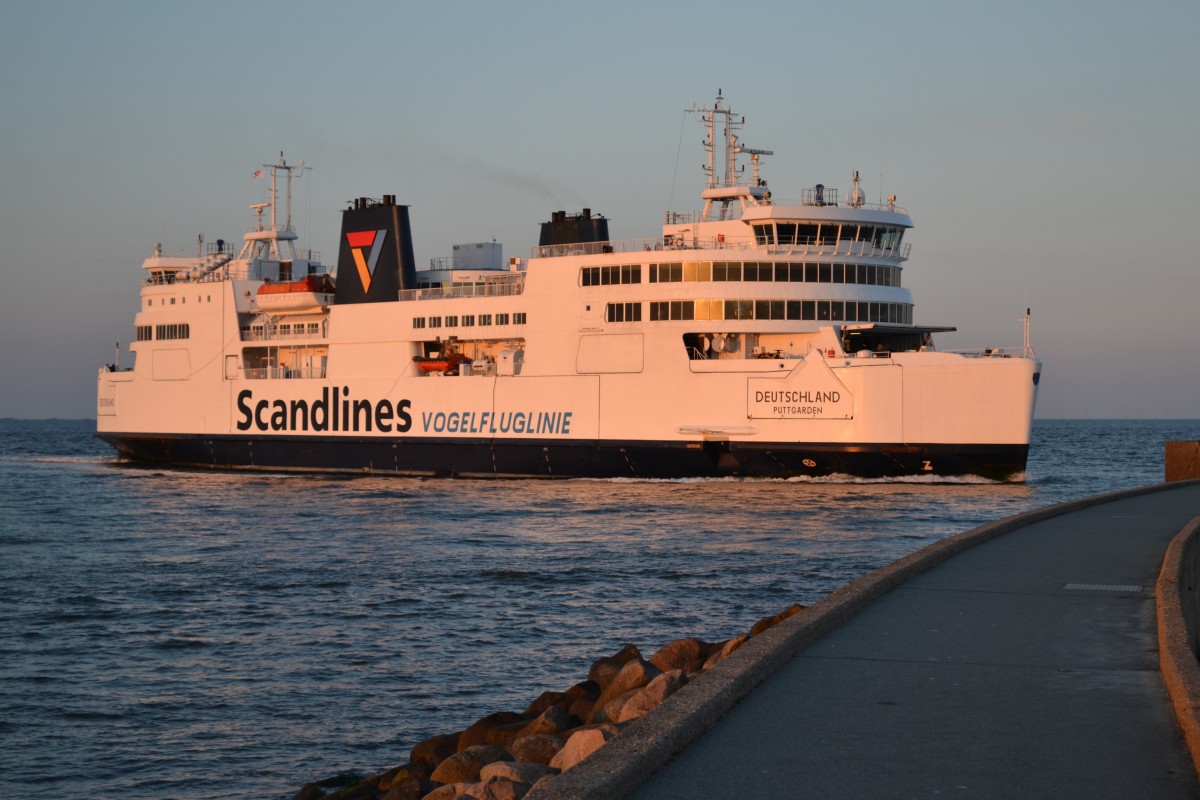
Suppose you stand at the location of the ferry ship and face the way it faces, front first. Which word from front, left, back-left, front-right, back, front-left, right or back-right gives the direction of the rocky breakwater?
front-right

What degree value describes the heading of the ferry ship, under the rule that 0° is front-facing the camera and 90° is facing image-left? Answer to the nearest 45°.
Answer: approximately 315°
